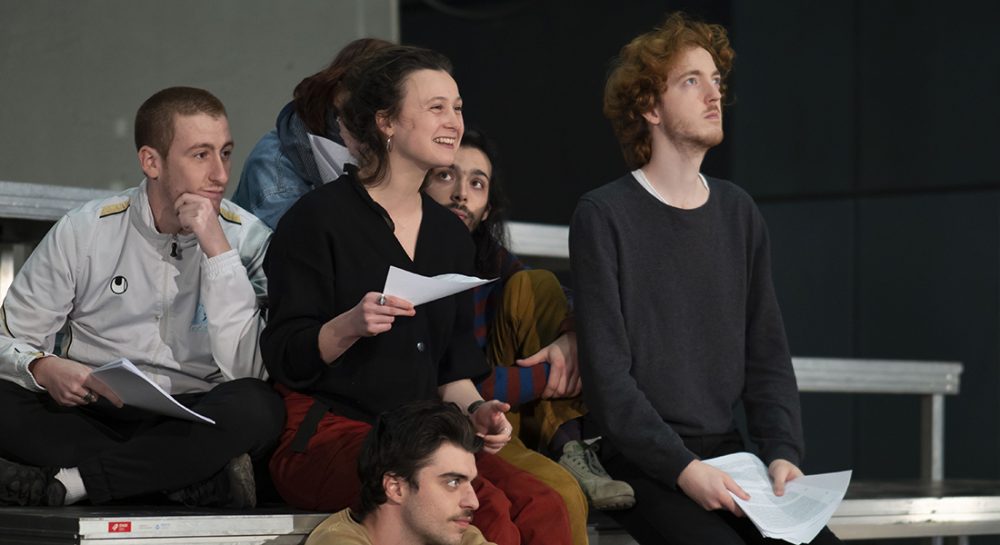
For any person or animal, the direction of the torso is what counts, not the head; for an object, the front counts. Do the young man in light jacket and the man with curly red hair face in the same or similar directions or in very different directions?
same or similar directions

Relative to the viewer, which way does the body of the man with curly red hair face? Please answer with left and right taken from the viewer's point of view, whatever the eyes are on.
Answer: facing the viewer and to the right of the viewer

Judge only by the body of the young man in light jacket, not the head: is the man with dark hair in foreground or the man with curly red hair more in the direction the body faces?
the man with dark hair in foreground

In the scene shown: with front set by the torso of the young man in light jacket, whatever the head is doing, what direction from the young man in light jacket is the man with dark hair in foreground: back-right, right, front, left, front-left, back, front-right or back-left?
front

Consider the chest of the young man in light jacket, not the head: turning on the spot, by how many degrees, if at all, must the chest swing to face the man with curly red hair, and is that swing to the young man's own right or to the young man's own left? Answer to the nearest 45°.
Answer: approximately 45° to the young man's own left

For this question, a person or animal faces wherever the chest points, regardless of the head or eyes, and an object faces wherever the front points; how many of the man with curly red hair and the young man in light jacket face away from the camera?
0

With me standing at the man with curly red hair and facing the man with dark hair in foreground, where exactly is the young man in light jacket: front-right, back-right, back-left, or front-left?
front-right

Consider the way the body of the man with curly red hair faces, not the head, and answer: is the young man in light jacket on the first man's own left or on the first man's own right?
on the first man's own right

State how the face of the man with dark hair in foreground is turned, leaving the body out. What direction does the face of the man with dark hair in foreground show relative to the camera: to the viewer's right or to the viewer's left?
to the viewer's right

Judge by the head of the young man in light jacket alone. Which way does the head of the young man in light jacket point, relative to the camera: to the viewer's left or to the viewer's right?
to the viewer's right

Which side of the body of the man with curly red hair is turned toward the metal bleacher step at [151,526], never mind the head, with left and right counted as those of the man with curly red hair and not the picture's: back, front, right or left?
right

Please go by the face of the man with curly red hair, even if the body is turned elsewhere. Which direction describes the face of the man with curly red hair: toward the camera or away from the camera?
toward the camera
